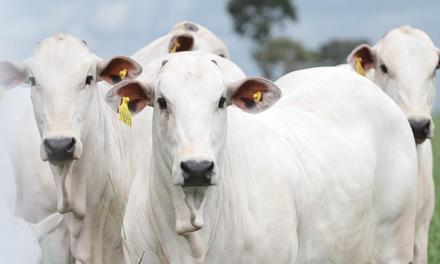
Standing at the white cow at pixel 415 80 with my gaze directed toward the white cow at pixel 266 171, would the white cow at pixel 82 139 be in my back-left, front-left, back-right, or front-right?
front-right

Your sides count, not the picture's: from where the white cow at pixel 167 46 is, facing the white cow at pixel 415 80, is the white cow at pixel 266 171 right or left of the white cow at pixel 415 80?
right

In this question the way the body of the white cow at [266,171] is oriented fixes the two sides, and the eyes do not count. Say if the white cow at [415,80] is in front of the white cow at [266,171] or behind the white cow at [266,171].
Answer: behind

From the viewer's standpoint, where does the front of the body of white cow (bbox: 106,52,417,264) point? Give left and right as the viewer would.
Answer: facing the viewer and to the left of the viewer

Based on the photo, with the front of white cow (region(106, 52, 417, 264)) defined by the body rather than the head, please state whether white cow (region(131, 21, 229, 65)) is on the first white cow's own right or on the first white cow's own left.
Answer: on the first white cow's own right
